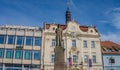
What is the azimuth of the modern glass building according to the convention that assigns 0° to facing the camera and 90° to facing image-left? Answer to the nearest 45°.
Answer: approximately 0°
